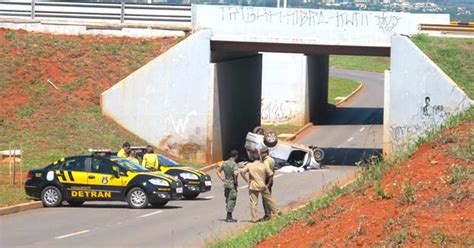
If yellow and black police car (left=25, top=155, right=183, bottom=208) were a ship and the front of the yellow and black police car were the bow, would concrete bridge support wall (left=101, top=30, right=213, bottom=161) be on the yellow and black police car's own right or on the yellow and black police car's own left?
on the yellow and black police car's own left

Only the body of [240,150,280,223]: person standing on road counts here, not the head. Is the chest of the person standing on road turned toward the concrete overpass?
yes

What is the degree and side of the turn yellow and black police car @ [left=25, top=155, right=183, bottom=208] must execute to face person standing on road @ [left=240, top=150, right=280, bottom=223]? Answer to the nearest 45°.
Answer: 0° — it already faces them

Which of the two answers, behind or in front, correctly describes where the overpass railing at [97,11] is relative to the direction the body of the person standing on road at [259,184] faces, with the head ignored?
in front

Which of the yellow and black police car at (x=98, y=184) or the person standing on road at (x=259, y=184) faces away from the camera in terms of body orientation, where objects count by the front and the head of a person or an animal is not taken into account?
the person standing on road

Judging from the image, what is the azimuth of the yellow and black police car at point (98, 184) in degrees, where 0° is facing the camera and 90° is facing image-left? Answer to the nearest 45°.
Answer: approximately 315°

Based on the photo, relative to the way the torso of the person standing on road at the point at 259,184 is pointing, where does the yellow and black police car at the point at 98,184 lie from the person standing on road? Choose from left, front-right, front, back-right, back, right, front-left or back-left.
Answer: front-left

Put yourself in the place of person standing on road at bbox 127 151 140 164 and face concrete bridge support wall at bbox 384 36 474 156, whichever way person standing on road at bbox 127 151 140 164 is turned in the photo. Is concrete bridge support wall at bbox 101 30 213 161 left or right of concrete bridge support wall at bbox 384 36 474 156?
left

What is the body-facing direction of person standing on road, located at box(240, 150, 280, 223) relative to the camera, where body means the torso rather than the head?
away from the camera
